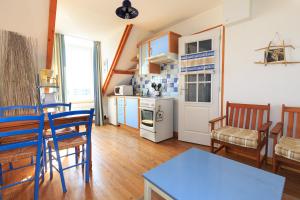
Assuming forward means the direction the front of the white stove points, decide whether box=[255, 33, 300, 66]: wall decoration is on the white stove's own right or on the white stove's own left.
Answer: on the white stove's own left

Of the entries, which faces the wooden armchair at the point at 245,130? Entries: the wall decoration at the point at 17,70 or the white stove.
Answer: the wall decoration

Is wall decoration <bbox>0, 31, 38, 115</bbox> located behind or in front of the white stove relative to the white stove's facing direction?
in front

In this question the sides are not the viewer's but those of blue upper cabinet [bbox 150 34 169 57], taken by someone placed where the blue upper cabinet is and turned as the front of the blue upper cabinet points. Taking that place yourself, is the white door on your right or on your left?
on your left

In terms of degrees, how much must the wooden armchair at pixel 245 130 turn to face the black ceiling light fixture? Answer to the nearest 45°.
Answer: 0° — it already faces it

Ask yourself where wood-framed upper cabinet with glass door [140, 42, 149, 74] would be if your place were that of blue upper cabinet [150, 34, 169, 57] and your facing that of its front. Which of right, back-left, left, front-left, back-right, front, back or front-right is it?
right

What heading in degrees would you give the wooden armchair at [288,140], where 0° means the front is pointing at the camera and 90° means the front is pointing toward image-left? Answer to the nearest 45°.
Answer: approximately 45°

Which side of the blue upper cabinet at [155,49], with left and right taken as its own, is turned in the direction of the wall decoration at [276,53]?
left
